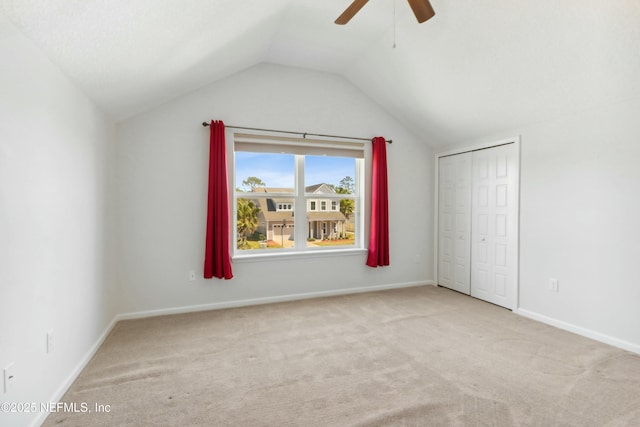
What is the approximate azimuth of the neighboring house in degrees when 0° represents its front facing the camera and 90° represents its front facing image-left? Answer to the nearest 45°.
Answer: approximately 0°

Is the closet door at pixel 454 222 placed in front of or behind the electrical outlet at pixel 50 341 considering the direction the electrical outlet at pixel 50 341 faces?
in front

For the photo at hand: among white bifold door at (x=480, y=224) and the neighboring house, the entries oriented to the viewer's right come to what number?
0

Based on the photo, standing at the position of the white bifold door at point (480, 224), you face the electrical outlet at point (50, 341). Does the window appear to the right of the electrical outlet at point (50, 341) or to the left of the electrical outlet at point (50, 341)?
right

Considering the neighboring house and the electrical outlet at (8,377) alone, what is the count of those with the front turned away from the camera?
0

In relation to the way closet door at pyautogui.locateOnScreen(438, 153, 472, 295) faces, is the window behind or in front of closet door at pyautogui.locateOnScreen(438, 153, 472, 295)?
in front

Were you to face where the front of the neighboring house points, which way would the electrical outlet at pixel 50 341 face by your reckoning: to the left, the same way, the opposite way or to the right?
to the left

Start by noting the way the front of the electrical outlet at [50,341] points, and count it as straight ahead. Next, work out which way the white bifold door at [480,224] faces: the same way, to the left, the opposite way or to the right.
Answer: the opposite way

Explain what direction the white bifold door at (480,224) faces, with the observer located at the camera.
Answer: facing the viewer and to the left of the viewer

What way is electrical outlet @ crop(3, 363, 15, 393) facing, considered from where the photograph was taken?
facing the viewer and to the right of the viewer

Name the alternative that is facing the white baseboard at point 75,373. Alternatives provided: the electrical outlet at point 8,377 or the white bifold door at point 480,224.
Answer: the white bifold door

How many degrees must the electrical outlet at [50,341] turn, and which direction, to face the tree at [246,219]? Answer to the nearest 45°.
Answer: approximately 90° to its left
